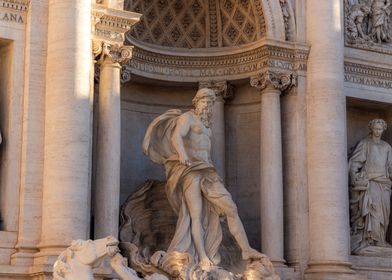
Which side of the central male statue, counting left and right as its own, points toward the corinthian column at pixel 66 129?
right

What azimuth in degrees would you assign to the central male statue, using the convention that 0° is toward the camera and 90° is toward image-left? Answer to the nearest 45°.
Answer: approximately 315°

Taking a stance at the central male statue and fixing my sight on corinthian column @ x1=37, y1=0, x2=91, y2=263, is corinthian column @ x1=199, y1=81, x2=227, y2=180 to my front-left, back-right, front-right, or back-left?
back-right

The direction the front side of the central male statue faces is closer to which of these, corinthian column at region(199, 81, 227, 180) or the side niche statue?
the side niche statue

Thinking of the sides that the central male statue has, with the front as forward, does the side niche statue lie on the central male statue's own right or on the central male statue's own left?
on the central male statue's own left

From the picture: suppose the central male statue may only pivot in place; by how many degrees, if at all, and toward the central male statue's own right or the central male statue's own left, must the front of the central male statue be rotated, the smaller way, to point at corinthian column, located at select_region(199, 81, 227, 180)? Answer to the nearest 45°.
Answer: approximately 135° to the central male statue's own left
